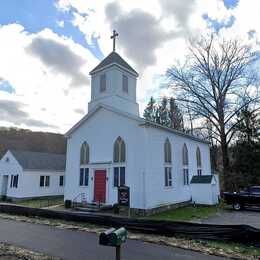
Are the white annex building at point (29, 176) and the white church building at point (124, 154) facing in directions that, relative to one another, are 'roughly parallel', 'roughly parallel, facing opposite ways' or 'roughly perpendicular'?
roughly parallel

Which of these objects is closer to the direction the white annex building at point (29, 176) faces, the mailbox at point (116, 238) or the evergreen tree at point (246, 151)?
the mailbox

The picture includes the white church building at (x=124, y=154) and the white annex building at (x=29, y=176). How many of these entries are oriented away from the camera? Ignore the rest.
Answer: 0

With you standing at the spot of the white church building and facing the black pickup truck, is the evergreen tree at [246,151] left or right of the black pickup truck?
left

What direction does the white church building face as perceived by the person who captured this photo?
facing the viewer and to the left of the viewer

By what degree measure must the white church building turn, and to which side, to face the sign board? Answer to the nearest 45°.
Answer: approximately 45° to its left

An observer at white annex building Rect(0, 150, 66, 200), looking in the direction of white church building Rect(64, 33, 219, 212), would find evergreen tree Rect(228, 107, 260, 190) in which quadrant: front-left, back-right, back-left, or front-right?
front-left

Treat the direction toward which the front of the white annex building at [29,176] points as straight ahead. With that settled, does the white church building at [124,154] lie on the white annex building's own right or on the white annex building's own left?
on the white annex building's own left

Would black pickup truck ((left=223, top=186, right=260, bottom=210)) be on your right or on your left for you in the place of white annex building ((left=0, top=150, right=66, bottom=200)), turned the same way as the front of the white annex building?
on your left

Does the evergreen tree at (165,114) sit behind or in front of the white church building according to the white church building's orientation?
behind

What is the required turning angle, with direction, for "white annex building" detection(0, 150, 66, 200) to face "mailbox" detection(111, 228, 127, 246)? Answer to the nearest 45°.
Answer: approximately 45° to its left

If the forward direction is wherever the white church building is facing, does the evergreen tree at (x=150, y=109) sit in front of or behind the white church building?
behind

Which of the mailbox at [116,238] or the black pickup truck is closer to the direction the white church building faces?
the mailbox
